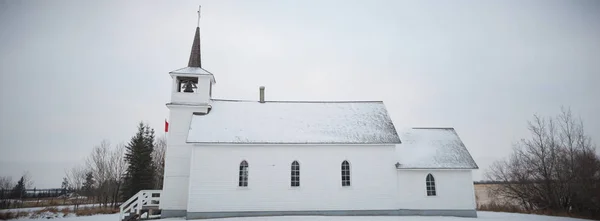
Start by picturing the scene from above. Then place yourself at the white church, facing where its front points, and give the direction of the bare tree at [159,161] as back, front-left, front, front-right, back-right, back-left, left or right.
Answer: front-right

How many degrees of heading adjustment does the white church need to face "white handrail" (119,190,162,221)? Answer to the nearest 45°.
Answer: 0° — it already faces it

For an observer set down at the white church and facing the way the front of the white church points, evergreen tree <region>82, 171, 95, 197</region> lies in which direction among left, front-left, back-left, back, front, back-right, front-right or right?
front-right

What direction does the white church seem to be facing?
to the viewer's left

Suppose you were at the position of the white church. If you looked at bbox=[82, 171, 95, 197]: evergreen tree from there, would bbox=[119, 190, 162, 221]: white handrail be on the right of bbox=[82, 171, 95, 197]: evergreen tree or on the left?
left

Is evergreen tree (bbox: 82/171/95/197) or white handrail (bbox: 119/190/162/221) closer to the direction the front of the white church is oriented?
the white handrail
